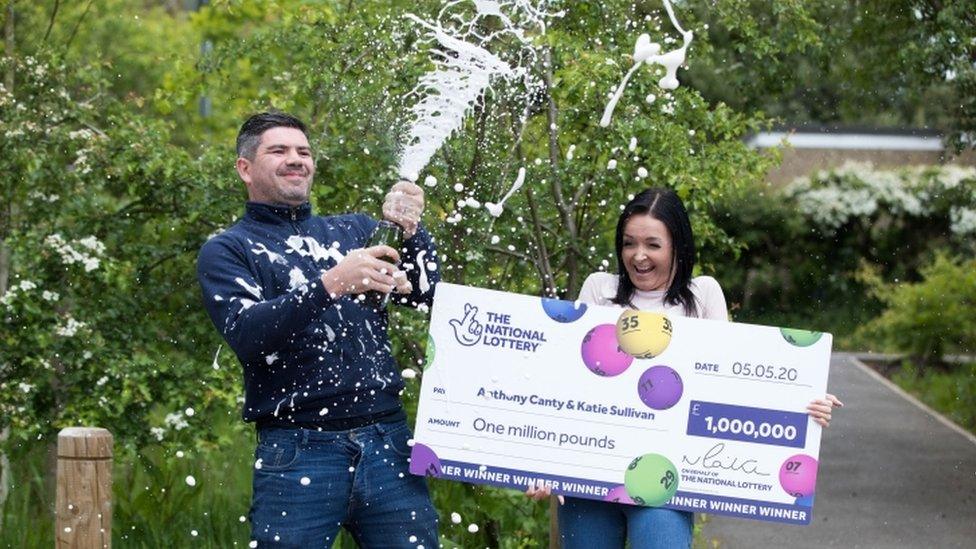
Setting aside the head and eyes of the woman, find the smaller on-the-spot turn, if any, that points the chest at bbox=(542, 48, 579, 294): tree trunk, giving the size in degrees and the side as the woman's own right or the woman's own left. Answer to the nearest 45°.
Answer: approximately 180°

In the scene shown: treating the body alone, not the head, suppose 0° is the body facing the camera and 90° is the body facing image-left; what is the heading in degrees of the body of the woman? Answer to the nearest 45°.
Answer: approximately 0°

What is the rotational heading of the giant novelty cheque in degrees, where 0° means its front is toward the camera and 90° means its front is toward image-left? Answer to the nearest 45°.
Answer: approximately 0°

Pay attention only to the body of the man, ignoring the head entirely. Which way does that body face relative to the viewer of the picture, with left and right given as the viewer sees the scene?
facing the viewer and to the right of the viewer

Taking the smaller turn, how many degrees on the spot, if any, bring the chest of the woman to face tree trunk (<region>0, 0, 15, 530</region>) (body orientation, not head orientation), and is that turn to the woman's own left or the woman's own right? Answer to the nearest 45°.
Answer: approximately 135° to the woman's own right

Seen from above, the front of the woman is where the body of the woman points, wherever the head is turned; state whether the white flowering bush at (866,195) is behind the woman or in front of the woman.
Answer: behind

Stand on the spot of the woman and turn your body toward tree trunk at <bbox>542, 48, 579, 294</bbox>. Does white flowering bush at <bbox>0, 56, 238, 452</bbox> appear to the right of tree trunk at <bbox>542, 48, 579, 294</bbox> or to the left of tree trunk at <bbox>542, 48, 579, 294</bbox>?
left

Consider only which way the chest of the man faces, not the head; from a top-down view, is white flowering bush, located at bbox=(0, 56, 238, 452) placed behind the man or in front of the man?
behind

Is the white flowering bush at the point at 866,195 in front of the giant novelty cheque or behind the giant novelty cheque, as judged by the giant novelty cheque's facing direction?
behind

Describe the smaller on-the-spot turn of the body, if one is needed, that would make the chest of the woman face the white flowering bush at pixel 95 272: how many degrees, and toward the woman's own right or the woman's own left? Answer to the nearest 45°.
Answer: approximately 135° to the woman's own right
